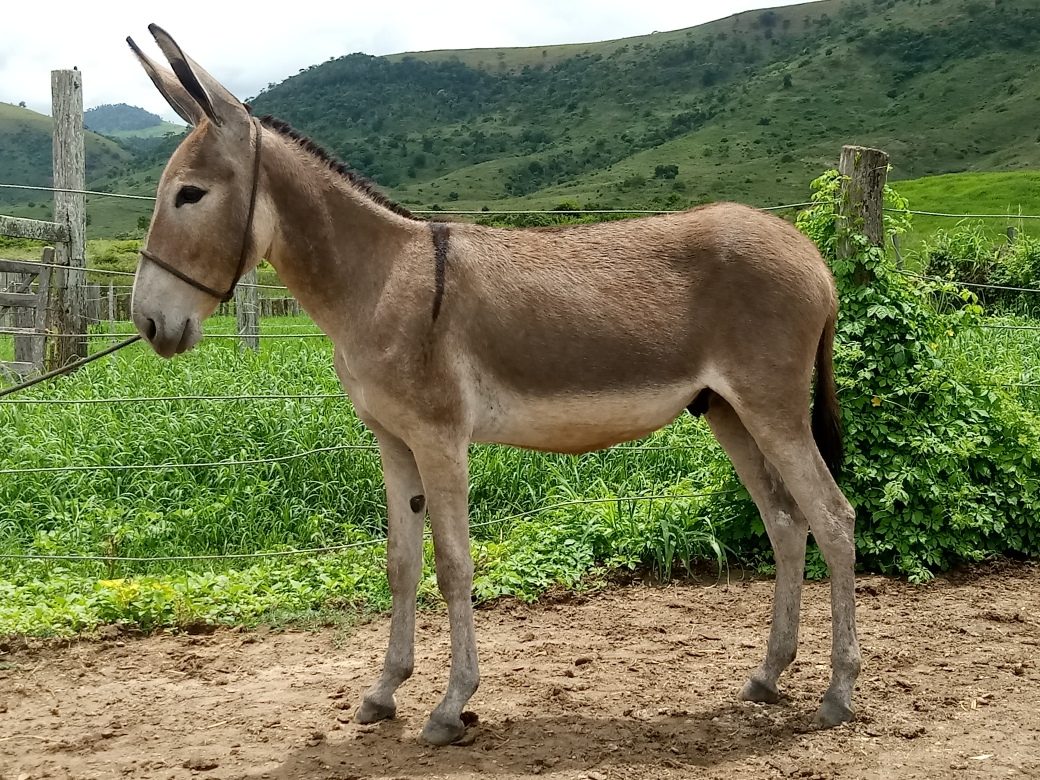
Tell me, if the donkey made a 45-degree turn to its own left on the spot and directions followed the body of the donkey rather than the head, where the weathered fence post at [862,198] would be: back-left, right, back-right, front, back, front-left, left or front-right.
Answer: back

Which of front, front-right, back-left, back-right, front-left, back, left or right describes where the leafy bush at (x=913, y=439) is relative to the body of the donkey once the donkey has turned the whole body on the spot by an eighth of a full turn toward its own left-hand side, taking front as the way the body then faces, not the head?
back

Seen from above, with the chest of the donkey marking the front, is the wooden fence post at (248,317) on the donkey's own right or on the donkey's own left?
on the donkey's own right

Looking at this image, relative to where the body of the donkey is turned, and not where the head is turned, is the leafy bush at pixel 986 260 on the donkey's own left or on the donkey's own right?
on the donkey's own right

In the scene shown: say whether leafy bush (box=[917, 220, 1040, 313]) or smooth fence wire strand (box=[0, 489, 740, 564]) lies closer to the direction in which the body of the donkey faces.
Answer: the smooth fence wire strand

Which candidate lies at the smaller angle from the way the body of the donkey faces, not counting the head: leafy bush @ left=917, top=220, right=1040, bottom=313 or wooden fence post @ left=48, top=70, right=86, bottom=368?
the wooden fence post

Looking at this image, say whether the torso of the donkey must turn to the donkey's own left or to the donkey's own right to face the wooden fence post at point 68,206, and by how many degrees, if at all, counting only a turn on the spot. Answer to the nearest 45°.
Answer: approximately 45° to the donkey's own right

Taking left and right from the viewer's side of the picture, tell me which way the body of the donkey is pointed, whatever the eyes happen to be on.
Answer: facing to the left of the viewer
